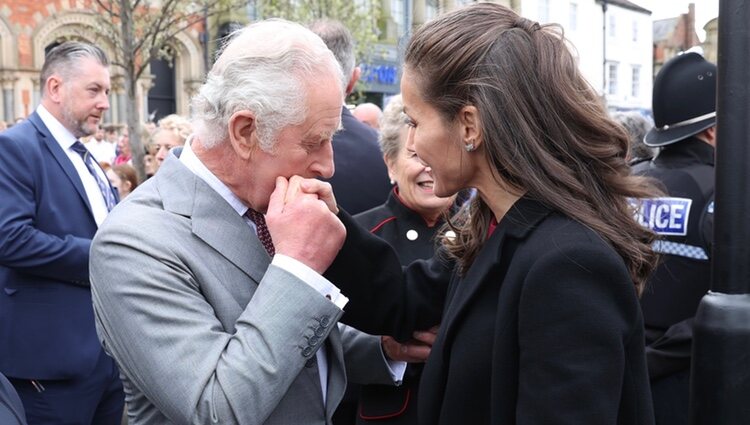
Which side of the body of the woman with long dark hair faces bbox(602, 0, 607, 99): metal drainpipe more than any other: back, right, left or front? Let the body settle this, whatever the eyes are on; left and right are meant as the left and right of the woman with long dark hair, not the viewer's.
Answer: right

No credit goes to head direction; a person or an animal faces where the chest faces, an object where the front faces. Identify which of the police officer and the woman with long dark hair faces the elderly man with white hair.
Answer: the woman with long dark hair

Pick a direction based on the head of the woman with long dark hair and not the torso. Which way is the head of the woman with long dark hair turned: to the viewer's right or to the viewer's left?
to the viewer's left

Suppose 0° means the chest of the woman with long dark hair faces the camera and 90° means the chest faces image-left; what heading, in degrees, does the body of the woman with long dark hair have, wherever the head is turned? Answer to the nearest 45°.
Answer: approximately 90°

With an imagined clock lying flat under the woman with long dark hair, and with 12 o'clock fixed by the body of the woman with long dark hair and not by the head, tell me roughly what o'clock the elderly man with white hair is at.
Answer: The elderly man with white hair is roughly at 12 o'clock from the woman with long dark hair.

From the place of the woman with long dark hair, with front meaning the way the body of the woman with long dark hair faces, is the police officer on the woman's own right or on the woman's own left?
on the woman's own right

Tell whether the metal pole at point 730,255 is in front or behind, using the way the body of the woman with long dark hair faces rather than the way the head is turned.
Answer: behind
